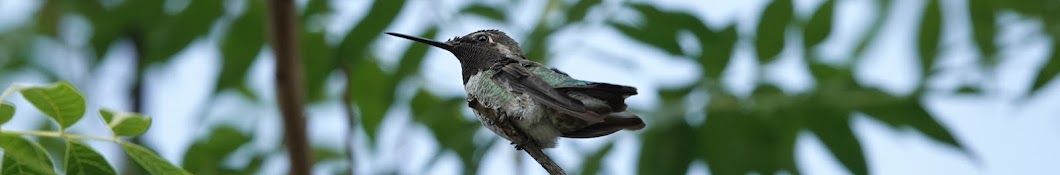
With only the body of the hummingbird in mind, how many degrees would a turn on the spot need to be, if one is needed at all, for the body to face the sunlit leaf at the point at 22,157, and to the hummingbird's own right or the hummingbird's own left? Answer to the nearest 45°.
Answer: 0° — it already faces it

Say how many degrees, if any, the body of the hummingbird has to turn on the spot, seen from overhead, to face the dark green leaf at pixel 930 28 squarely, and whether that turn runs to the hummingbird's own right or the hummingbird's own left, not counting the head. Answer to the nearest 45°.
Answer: approximately 135° to the hummingbird's own right

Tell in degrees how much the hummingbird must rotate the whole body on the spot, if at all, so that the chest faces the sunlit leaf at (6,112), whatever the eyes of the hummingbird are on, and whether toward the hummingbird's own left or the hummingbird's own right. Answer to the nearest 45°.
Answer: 0° — it already faces it

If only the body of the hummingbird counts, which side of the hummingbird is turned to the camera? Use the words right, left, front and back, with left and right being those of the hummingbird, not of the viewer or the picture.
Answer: left

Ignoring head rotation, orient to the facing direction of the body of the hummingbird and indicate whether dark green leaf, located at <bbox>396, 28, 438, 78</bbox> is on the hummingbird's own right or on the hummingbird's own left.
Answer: on the hummingbird's own right

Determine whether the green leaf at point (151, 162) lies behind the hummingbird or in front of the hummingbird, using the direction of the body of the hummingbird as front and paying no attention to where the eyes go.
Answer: in front

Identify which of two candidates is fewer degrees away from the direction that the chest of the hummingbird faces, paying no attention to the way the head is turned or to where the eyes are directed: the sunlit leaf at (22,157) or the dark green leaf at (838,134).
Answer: the sunlit leaf
